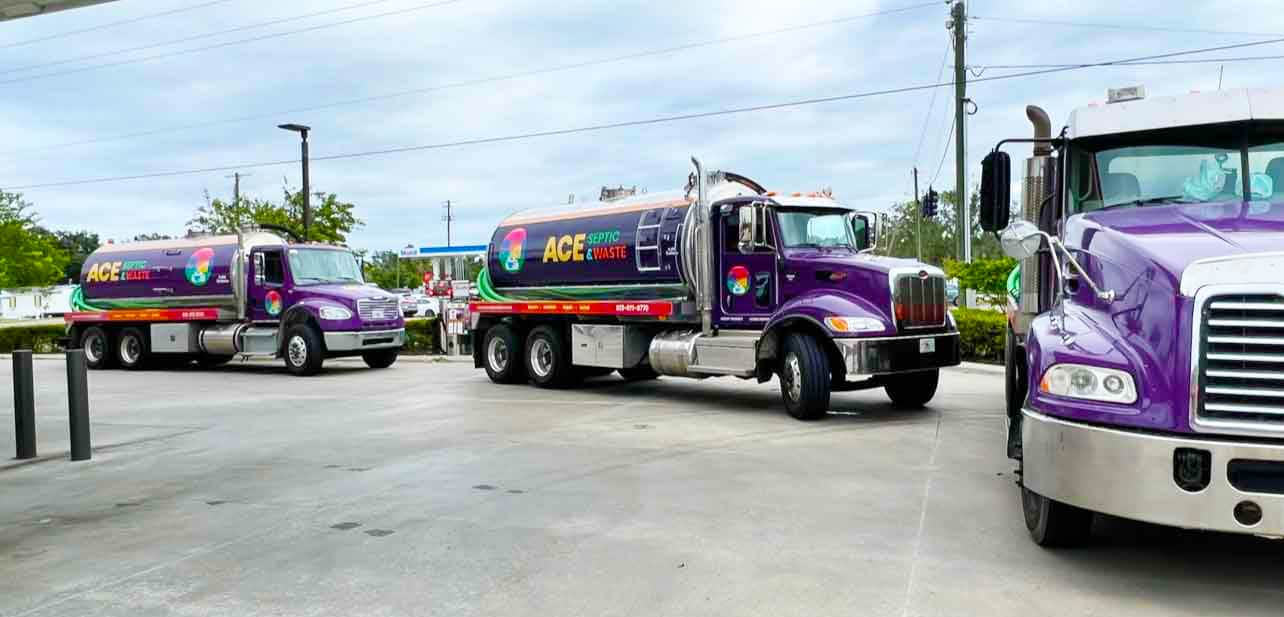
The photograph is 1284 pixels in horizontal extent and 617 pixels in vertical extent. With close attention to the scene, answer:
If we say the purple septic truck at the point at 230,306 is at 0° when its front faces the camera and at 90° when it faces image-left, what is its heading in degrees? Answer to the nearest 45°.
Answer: approximately 315°

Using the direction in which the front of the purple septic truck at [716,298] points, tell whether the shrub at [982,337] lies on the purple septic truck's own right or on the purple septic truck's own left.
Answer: on the purple septic truck's own left

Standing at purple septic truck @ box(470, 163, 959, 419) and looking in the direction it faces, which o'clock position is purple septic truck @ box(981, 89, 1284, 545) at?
purple septic truck @ box(981, 89, 1284, 545) is roughly at 1 o'clock from purple septic truck @ box(470, 163, 959, 419).

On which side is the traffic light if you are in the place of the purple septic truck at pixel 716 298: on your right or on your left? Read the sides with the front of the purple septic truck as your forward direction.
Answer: on your left

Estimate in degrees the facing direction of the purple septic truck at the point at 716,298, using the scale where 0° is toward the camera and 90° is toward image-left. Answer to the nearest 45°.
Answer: approximately 315°

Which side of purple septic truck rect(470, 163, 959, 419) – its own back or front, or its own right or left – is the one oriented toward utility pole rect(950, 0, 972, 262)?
left

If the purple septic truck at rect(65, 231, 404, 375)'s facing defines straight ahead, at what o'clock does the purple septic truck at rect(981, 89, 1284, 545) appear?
the purple septic truck at rect(981, 89, 1284, 545) is roughly at 1 o'clock from the purple septic truck at rect(65, 231, 404, 375).

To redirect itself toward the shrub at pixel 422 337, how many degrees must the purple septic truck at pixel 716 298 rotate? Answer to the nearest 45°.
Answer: approximately 180°

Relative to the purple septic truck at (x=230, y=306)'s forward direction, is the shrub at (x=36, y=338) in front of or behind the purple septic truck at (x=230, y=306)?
behind
